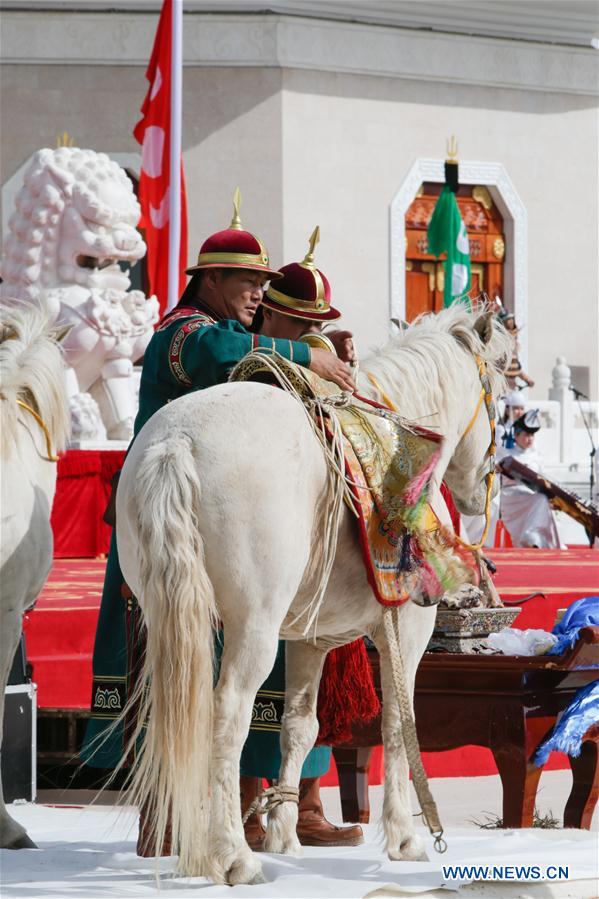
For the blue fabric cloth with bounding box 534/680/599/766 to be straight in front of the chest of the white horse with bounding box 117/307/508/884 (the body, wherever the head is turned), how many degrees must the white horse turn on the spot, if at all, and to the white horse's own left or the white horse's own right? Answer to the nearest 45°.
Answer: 0° — it already faces it

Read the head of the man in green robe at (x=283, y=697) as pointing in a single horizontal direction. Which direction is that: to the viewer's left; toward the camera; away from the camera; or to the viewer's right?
to the viewer's right

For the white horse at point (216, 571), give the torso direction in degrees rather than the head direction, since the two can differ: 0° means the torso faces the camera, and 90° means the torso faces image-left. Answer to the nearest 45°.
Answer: approximately 225°

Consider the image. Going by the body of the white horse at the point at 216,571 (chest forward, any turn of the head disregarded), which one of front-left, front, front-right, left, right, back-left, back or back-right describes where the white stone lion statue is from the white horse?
front-left

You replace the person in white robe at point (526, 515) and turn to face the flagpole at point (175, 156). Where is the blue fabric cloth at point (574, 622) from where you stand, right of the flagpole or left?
left

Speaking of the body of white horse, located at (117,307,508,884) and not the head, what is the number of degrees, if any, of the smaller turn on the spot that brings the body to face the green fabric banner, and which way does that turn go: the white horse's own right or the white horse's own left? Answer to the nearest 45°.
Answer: approximately 45° to the white horse's own left

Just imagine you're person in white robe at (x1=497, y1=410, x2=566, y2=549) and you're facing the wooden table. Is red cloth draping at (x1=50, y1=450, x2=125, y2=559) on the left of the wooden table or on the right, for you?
right

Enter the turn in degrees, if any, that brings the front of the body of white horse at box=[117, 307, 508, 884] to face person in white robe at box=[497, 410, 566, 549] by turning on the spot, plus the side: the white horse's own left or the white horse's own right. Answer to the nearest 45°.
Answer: approximately 45° to the white horse's own left

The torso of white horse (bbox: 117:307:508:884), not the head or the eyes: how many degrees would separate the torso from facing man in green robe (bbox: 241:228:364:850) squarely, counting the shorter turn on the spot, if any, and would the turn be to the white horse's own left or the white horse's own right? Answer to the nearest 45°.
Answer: approximately 45° to the white horse's own left

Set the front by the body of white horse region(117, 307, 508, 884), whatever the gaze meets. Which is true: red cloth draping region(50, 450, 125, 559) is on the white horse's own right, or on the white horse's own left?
on the white horse's own left

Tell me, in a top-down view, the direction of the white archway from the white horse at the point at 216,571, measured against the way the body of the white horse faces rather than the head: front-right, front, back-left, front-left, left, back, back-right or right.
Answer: front-left
